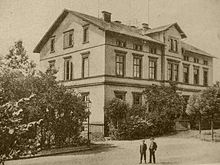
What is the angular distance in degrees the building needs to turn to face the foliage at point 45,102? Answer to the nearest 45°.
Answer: approximately 45° to its right
